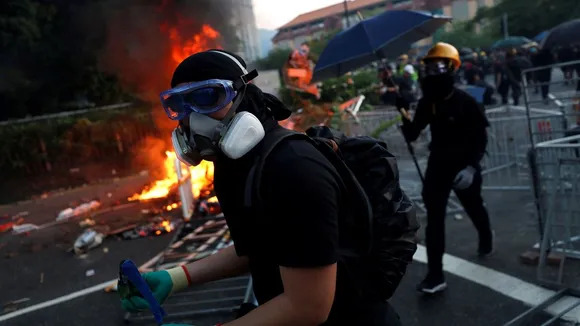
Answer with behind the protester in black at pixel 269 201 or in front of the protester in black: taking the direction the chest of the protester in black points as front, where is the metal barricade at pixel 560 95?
behind

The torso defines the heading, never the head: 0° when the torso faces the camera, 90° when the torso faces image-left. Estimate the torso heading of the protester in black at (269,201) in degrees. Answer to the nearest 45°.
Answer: approximately 45°

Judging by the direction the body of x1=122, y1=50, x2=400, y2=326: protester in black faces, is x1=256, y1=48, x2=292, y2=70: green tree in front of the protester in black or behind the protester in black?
behind

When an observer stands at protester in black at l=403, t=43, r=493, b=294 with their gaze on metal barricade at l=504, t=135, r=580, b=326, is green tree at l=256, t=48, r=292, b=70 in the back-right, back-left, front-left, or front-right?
back-left

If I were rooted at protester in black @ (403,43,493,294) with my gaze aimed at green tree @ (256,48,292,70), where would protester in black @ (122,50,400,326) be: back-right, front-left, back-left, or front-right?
back-left

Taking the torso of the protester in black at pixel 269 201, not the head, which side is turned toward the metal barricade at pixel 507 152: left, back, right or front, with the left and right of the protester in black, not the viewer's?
back

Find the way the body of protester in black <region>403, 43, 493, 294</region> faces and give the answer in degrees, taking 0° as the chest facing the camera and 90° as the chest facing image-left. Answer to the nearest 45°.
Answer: approximately 45°

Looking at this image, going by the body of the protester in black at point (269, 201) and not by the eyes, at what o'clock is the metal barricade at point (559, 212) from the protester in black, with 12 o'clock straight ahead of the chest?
The metal barricade is roughly at 6 o'clock from the protester in black.
